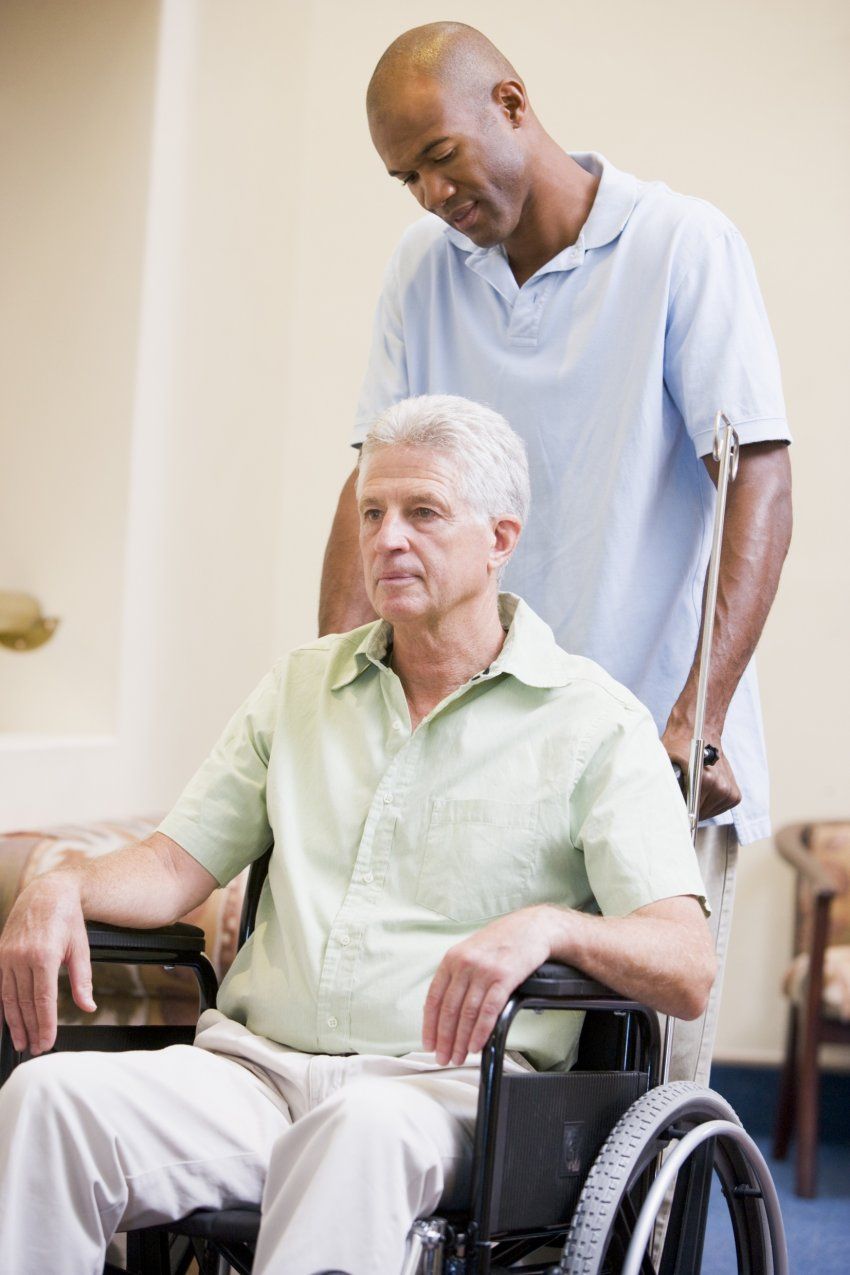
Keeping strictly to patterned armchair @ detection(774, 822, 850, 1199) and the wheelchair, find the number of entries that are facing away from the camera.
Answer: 0

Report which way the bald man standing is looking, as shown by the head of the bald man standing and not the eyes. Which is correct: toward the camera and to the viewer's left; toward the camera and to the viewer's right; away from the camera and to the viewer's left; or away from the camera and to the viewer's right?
toward the camera and to the viewer's left

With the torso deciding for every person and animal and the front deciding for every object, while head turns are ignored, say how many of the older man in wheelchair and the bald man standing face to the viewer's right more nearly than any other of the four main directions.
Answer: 0

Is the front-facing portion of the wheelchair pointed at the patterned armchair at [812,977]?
no

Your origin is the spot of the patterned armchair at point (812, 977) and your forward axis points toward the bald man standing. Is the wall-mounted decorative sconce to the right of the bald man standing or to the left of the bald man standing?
right

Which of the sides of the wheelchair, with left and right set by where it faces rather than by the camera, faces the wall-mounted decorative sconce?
right

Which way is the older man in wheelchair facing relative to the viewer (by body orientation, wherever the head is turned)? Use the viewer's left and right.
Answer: facing the viewer and to the left of the viewer

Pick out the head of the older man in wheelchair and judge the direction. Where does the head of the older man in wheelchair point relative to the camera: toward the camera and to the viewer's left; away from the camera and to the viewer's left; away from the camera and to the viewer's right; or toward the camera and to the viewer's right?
toward the camera and to the viewer's left

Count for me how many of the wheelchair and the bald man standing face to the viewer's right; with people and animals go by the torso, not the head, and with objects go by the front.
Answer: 0

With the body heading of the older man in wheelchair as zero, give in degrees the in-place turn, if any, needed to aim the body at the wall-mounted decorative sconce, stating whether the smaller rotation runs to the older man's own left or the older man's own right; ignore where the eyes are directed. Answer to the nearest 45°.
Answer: approximately 90° to the older man's own right
